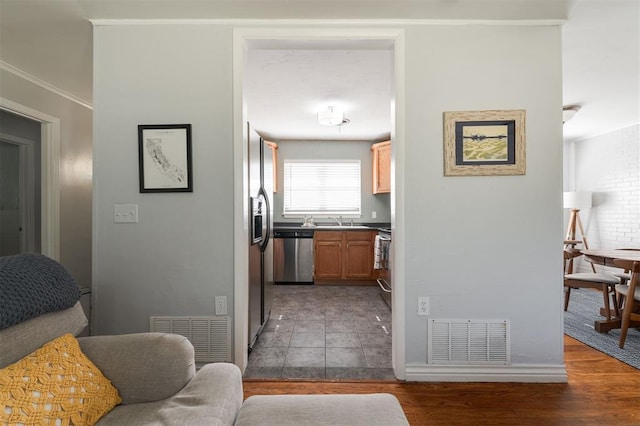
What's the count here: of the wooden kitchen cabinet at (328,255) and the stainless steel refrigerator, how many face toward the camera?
1

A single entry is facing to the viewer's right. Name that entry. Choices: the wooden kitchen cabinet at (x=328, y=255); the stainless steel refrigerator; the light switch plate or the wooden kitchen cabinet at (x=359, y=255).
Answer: the stainless steel refrigerator

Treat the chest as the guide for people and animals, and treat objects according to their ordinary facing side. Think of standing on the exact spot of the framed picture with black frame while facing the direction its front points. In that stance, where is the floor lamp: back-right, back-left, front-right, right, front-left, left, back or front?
left

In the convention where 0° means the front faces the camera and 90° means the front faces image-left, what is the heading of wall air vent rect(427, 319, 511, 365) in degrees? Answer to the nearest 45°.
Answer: approximately 0°

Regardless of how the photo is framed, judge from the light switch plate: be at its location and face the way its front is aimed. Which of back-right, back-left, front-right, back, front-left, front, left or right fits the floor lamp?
left

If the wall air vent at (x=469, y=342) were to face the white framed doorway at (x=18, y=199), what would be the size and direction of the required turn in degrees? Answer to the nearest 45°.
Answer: approximately 90° to its right

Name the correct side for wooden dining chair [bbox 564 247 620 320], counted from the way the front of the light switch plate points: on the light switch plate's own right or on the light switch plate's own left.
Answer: on the light switch plate's own left

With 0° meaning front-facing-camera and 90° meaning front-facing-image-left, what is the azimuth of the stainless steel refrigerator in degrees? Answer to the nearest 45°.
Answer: approximately 270°

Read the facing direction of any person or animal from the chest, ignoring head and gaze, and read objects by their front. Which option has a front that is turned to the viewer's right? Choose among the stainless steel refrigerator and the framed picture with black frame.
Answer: the stainless steel refrigerator

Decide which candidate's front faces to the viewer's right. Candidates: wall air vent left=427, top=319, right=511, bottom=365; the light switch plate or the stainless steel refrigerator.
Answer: the stainless steel refrigerator

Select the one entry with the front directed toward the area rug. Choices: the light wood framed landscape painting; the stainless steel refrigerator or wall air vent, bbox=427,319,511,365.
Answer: the stainless steel refrigerator

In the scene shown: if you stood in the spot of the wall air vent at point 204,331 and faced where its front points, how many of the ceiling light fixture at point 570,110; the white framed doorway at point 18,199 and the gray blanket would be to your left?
1

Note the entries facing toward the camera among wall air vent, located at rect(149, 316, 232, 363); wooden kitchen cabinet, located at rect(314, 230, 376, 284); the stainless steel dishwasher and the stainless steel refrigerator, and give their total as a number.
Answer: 3

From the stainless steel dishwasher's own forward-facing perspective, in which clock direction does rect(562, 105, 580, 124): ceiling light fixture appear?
The ceiling light fixture is roughly at 10 o'clock from the stainless steel dishwasher.
